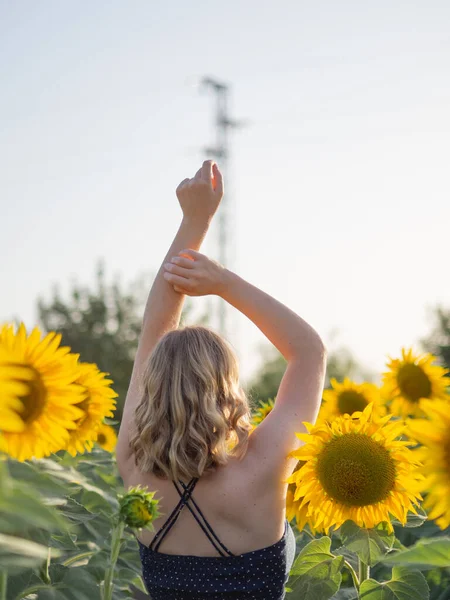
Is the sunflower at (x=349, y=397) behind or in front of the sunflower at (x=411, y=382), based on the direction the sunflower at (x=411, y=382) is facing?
in front

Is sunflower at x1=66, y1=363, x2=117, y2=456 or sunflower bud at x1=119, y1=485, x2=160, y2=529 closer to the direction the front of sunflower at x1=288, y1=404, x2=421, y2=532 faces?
the sunflower bud

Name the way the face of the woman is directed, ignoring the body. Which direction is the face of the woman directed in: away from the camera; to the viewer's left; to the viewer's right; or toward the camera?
away from the camera

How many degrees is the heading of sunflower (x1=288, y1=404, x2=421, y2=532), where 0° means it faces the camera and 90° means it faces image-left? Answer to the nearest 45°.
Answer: approximately 0°

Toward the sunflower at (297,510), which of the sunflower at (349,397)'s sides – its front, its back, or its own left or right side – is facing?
front
